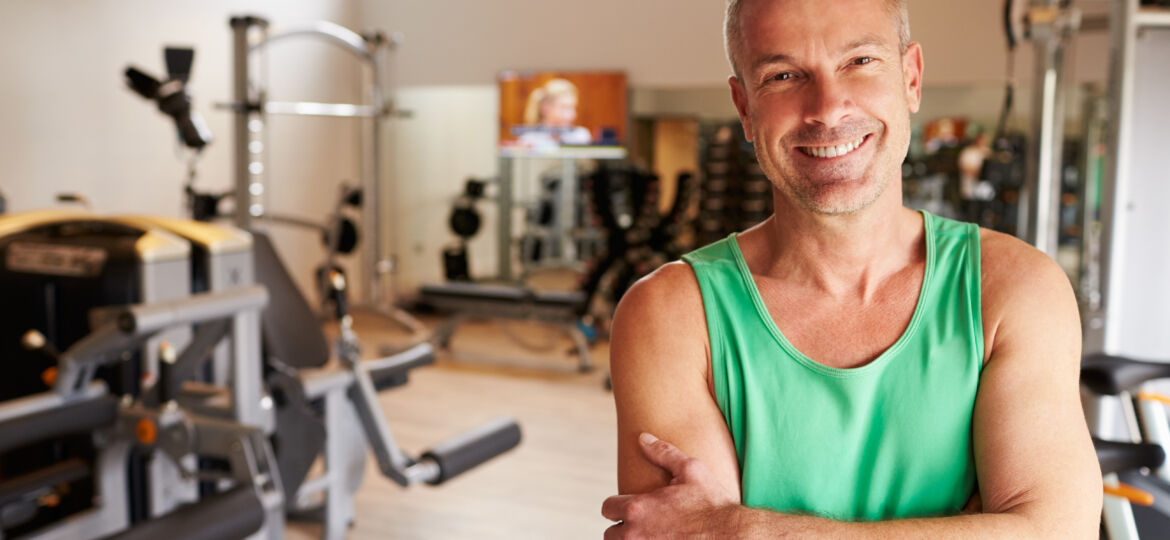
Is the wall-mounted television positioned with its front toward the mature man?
yes

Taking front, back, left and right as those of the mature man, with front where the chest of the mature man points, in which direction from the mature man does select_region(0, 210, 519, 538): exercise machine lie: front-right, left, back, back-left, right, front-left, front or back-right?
back-right

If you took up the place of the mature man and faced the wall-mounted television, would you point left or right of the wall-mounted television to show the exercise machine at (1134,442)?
right

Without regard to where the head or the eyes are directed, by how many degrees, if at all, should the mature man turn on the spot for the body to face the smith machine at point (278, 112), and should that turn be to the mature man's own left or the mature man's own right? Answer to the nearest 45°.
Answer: approximately 135° to the mature man's own right

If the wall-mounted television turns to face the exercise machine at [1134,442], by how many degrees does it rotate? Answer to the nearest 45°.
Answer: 0° — it already faces it

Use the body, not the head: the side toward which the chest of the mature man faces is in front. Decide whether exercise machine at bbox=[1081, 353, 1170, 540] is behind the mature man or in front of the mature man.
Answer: behind

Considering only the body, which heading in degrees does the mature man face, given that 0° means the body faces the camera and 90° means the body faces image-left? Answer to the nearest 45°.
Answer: approximately 0°

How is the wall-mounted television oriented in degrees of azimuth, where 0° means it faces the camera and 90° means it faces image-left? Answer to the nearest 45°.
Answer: approximately 0°

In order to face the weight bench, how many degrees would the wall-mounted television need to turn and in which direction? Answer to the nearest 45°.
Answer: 0° — it already faces it

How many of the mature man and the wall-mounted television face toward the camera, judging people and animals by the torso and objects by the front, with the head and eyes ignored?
2
